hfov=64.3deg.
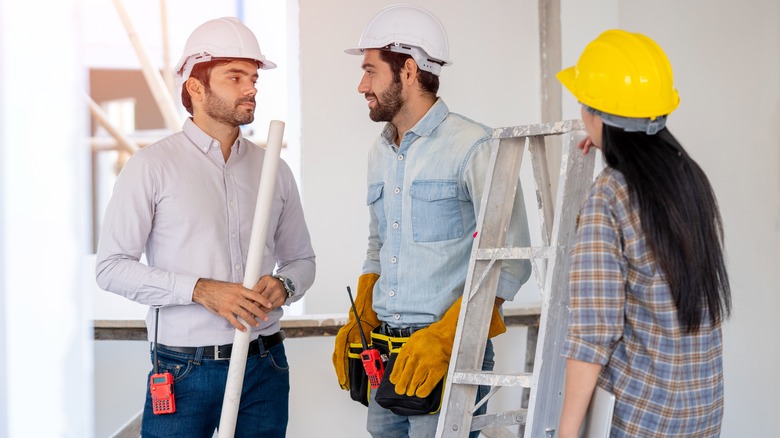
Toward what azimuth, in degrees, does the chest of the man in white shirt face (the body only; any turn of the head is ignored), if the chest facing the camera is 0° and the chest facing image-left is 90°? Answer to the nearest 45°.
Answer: approximately 315°

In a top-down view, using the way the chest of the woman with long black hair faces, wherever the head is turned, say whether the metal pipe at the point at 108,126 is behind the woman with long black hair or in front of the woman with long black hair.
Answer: in front

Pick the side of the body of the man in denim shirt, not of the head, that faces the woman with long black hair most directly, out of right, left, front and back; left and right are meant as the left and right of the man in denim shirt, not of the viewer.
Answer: left

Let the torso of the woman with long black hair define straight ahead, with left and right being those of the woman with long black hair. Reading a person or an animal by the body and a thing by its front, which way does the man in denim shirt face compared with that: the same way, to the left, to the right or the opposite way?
to the left

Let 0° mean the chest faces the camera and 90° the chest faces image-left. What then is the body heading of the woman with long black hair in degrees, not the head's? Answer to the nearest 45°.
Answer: approximately 135°

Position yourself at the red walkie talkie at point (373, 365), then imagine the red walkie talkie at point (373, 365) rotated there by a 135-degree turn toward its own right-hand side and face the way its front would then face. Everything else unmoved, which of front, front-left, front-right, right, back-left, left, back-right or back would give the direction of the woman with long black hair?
back-right

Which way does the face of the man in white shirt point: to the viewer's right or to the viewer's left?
to the viewer's right

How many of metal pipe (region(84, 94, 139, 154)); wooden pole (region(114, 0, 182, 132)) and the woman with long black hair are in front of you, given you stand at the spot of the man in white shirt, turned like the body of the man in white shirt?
1

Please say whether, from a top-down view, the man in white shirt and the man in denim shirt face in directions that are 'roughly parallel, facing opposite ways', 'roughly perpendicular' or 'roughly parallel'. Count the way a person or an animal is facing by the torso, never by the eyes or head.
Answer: roughly perpendicular

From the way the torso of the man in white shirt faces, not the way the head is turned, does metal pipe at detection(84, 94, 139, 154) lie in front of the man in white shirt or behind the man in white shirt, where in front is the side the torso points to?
behind
